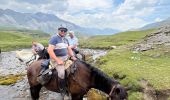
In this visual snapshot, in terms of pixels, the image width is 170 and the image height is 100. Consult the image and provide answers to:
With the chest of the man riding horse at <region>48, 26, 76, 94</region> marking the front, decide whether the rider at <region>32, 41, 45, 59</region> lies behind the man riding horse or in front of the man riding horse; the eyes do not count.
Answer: behind

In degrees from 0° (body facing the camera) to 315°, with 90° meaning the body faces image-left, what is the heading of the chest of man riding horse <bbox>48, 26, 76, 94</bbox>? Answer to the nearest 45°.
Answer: approximately 315°

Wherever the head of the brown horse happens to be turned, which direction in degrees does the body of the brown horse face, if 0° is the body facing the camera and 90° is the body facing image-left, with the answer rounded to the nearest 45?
approximately 270°
